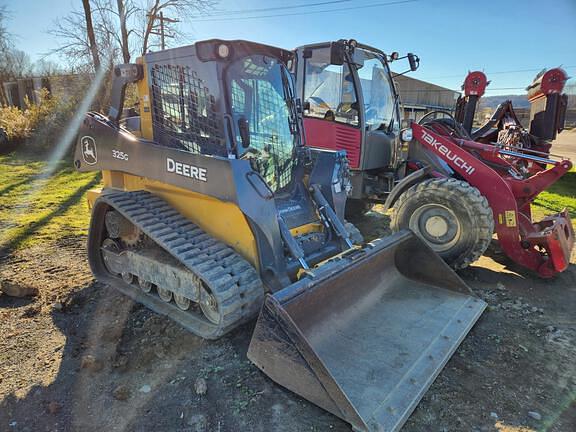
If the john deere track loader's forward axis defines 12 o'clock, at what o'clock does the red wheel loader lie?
The red wheel loader is roughly at 9 o'clock from the john deere track loader.

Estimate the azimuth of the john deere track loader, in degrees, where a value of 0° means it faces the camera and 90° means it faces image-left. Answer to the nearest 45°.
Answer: approximately 315°

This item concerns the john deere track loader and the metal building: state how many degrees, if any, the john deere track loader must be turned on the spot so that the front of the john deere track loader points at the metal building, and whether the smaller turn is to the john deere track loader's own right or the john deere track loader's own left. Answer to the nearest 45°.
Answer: approximately 135° to the john deere track loader's own left

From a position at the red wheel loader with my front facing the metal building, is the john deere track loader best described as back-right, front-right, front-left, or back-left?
back-left
